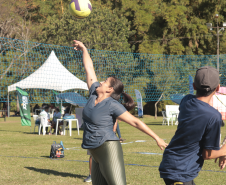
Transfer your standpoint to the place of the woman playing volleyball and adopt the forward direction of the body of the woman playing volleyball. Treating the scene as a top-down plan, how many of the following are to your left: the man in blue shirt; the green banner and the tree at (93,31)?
1

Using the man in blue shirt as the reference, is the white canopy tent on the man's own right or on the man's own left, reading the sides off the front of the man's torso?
on the man's own left

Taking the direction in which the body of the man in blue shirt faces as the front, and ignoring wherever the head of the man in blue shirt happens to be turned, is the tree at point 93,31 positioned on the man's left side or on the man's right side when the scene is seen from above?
on the man's left side

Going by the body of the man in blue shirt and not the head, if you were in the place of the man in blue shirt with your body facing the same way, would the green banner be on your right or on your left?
on your left

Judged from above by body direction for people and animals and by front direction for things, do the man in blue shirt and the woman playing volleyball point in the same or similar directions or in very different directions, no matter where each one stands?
very different directions

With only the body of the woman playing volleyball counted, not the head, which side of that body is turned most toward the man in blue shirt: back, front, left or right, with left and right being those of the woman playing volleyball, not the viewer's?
left

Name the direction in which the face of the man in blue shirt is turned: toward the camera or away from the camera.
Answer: away from the camera
